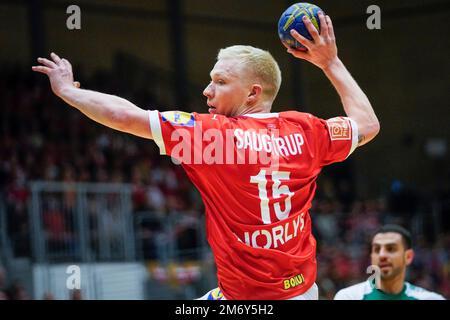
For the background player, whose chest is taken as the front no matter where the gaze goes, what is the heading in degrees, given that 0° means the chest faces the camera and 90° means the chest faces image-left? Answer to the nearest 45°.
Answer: approximately 0°
